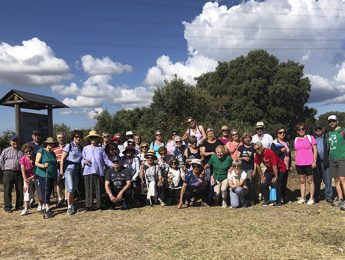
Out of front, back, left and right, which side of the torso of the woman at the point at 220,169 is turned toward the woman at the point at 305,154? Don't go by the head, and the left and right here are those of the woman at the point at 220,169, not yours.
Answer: left

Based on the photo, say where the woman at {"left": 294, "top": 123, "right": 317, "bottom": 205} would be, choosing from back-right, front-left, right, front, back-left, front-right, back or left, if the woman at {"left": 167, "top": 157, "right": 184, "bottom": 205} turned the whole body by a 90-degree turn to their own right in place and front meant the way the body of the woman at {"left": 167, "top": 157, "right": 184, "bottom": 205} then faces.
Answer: back

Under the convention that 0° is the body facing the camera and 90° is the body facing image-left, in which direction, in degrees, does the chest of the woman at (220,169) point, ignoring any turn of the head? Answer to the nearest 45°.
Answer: approximately 0°

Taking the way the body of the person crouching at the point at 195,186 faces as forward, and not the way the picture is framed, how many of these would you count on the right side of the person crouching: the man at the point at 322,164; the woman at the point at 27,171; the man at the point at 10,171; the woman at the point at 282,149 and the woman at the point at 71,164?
3

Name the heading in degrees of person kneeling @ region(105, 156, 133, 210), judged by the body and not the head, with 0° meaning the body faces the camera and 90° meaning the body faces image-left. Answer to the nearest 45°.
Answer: approximately 0°

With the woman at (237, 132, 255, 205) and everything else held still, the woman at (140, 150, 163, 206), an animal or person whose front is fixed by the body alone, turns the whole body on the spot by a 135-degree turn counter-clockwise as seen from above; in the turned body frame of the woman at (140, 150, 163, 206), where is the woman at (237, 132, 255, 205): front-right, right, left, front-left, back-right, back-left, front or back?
front-right

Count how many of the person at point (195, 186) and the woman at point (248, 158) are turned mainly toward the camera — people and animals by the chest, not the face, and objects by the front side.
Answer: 2

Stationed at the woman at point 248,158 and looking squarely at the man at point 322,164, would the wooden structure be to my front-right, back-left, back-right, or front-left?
back-left

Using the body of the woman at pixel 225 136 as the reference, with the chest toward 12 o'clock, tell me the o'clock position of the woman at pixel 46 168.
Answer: the woman at pixel 46 168 is roughly at 2 o'clock from the woman at pixel 225 136.

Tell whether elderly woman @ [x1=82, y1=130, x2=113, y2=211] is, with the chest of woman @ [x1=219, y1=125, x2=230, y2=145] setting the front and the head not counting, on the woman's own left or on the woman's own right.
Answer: on the woman's own right
